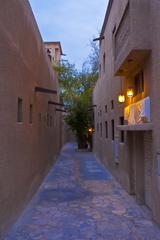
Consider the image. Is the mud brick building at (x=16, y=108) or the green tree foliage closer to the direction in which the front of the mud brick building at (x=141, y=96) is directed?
the mud brick building

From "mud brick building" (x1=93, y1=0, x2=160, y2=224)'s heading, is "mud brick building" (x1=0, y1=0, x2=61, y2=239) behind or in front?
in front

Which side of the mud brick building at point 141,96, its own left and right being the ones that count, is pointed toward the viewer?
left

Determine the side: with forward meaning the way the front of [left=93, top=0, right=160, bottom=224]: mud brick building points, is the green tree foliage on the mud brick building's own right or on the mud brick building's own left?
on the mud brick building's own right
